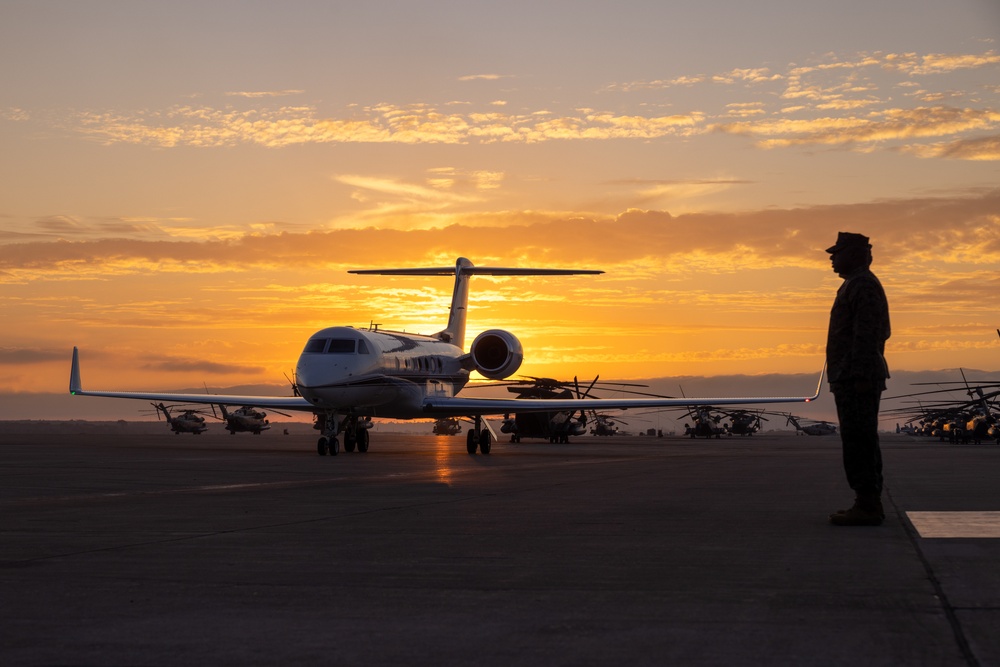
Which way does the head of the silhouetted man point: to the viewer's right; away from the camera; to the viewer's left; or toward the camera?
to the viewer's left

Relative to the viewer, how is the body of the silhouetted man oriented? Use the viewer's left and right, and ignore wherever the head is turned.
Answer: facing to the left of the viewer

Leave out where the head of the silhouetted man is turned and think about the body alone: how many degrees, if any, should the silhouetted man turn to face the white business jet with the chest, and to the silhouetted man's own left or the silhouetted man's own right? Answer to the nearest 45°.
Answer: approximately 45° to the silhouetted man's own right
